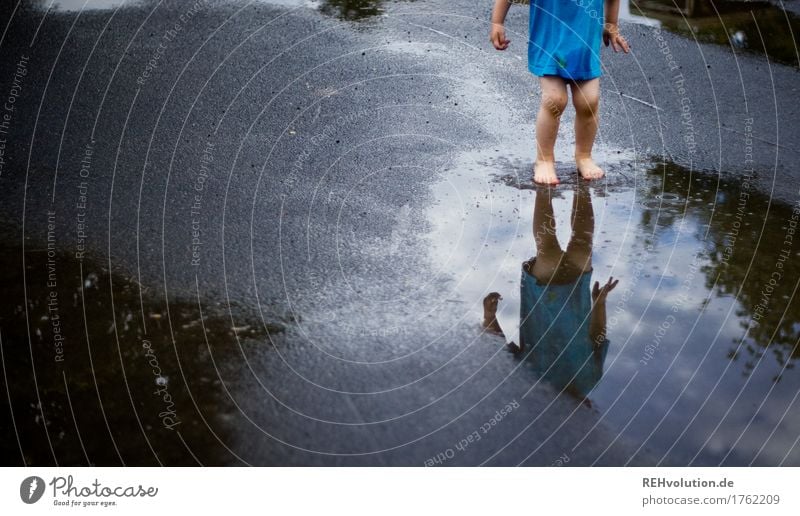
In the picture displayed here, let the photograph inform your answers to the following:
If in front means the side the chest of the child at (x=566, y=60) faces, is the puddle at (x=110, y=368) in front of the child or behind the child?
in front

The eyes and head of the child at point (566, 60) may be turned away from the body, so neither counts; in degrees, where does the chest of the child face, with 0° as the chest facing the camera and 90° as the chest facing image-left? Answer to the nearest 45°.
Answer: approximately 0°
